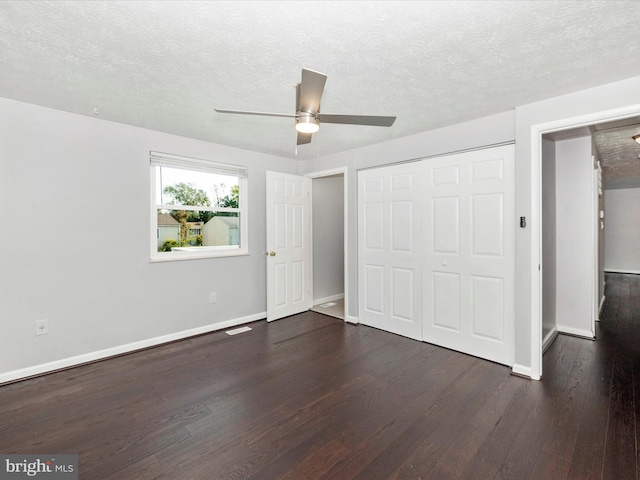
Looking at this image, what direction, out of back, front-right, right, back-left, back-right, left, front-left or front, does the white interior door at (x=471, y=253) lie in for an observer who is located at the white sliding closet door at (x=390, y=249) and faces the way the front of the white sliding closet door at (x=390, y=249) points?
left

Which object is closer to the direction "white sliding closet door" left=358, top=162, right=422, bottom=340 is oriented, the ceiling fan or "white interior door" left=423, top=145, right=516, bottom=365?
the ceiling fan

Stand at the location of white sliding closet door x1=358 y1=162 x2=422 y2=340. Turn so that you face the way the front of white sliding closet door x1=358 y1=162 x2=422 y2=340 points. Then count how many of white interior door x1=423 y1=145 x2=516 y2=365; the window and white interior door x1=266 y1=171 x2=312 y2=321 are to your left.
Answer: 1

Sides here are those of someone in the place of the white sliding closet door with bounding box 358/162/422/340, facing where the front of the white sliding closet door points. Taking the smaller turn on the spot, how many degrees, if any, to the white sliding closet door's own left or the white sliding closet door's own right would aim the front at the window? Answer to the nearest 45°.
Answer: approximately 45° to the white sliding closet door's own right

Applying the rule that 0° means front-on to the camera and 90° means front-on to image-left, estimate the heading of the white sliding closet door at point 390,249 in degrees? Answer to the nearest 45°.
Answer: approximately 45°

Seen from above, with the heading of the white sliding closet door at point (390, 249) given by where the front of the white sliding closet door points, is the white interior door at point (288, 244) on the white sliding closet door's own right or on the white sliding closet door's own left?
on the white sliding closet door's own right

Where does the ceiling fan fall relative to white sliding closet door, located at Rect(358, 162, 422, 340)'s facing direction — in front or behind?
in front
